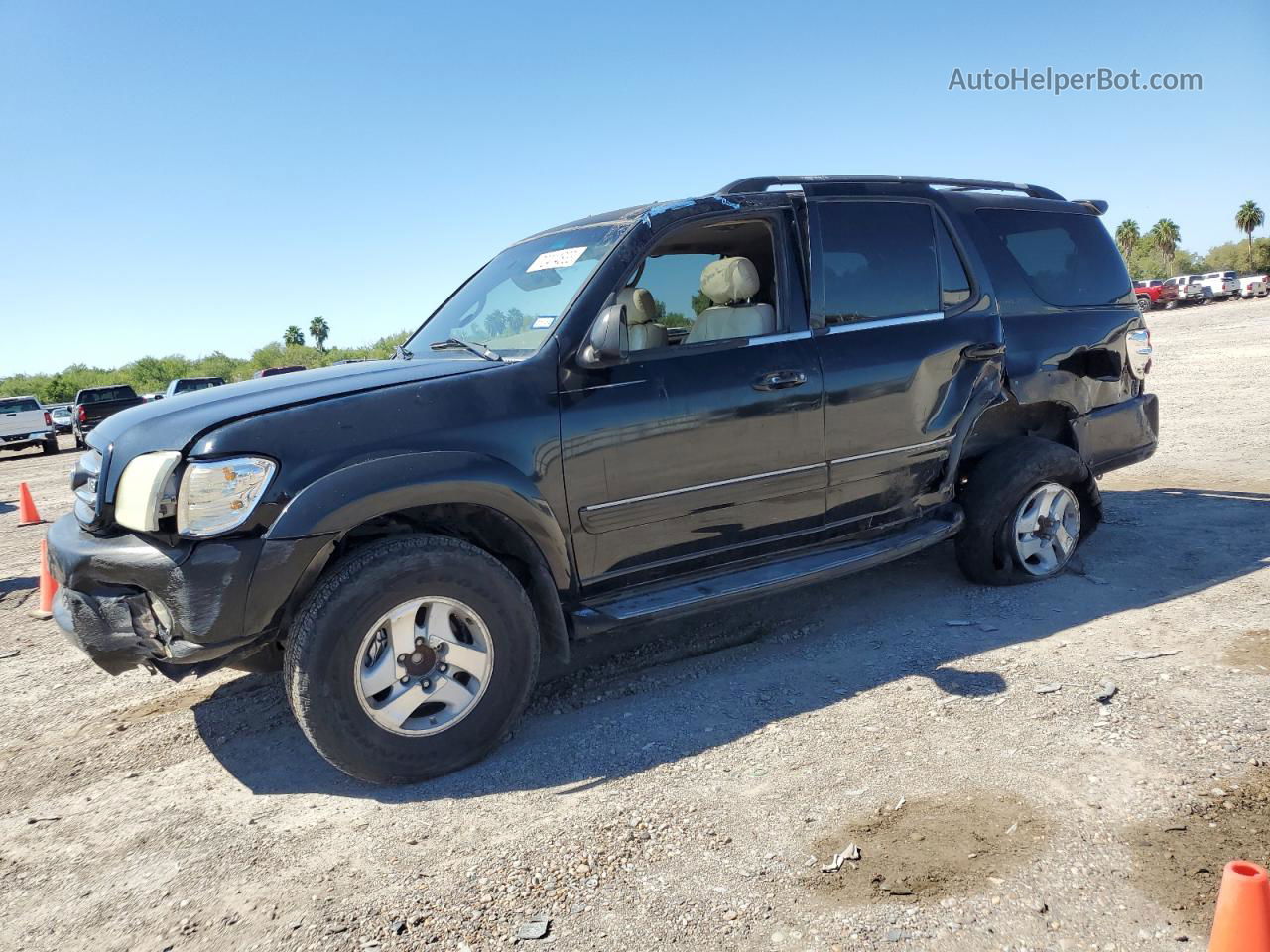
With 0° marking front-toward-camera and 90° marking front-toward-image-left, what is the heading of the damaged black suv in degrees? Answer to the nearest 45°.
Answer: approximately 45°

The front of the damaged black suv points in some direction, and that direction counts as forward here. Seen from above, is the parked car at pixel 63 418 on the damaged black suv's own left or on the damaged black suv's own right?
on the damaged black suv's own right

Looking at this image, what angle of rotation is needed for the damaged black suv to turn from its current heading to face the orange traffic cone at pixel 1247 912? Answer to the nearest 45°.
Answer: approximately 90° to its left

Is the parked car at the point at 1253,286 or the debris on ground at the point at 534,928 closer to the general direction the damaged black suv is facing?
the debris on ground

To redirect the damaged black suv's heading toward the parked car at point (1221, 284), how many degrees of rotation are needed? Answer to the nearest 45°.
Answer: approximately 180°

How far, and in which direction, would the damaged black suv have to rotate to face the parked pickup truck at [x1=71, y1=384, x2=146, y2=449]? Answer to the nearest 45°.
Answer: approximately 90° to its right

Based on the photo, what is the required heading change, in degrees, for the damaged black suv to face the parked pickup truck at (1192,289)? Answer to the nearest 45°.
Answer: approximately 180°

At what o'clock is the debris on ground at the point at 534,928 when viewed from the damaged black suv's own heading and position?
The debris on ground is roughly at 11 o'clock from the damaged black suv.

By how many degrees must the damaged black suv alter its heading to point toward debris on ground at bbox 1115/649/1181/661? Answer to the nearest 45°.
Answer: approximately 135° to its left
